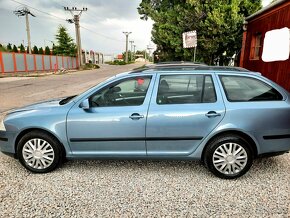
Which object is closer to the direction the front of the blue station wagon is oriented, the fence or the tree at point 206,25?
the fence

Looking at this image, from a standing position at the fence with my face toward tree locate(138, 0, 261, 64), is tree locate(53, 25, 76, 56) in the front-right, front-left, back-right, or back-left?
back-left

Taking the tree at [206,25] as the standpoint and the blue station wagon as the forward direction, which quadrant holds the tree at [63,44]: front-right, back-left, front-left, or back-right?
back-right

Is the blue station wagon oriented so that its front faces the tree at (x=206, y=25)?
no

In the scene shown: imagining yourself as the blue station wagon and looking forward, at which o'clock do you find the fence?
The fence is roughly at 2 o'clock from the blue station wagon.

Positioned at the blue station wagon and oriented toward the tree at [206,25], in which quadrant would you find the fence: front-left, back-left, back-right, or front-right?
front-left

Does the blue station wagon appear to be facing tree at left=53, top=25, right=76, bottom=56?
no

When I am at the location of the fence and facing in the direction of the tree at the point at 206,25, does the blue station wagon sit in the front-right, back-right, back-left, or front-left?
front-right

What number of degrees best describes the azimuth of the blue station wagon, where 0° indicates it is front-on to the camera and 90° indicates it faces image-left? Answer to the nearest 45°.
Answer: approximately 90°
